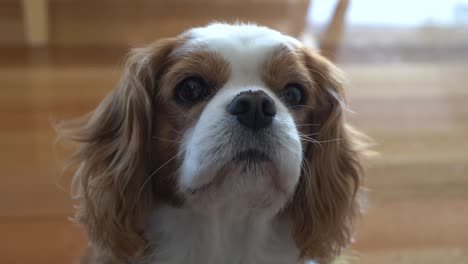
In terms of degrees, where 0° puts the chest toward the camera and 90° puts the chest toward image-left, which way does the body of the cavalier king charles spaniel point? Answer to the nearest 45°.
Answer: approximately 0°
